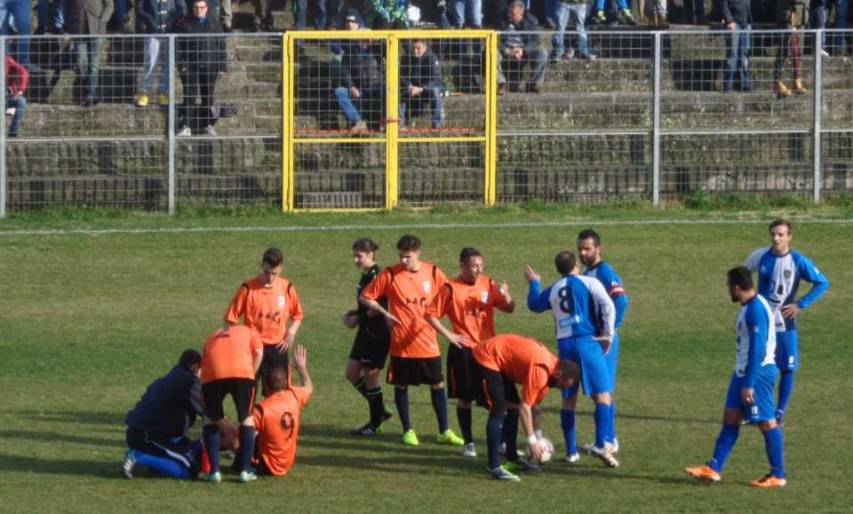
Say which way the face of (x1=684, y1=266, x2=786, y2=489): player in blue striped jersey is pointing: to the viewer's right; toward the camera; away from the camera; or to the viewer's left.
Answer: to the viewer's left

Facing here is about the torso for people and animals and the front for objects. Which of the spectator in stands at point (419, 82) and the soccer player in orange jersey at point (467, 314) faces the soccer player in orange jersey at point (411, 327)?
the spectator in stands

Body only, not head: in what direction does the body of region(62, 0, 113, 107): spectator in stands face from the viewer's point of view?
toward the camera

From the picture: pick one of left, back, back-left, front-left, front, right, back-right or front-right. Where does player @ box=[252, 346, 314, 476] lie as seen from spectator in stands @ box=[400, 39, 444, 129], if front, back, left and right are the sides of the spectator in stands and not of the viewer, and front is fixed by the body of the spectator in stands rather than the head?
front

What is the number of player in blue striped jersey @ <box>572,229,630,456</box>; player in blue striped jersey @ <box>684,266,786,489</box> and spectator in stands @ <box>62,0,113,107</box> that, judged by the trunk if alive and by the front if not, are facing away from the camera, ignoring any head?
0

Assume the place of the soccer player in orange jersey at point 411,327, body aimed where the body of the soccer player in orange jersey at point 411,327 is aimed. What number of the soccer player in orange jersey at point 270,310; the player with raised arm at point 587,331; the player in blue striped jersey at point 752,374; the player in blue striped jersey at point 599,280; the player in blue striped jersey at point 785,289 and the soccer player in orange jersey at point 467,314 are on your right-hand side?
1

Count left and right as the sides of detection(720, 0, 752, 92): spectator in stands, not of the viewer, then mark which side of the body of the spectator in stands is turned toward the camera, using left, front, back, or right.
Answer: front

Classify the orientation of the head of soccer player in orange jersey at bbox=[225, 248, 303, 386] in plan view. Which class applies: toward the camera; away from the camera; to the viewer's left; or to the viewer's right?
toward the camera

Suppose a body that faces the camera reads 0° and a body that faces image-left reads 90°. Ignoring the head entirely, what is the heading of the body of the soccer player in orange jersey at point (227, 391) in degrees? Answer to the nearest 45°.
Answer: approximately 180°

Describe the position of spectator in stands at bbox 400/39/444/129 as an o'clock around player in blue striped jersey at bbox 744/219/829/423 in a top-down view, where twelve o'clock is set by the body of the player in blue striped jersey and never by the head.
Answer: The spectator in stands is roughly at 5 o'clock from the player in blue striped jersey.

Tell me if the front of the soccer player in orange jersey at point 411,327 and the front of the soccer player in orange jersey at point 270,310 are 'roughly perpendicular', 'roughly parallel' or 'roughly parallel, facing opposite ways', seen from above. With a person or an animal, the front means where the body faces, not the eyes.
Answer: roughly parallel

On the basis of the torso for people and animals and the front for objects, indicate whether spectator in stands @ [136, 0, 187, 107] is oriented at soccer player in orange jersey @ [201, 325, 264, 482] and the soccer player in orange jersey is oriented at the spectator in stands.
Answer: yes

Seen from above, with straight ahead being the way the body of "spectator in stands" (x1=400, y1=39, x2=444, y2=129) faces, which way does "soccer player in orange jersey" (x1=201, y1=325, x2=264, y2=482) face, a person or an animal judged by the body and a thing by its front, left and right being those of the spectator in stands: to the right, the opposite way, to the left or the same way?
the opposite way

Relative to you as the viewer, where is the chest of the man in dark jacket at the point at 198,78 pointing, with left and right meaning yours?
facing the viewer

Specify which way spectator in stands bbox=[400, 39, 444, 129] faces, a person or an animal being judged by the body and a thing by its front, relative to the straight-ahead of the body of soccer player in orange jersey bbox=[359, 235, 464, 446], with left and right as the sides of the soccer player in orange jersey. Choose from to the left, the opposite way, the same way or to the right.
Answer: the same way

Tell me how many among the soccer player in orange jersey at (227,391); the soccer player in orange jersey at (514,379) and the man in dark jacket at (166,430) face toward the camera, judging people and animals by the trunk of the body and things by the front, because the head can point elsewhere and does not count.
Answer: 0

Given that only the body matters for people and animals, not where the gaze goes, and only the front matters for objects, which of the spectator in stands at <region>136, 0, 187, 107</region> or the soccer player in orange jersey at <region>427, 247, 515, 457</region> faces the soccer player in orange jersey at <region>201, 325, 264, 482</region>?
the spectator in stands
